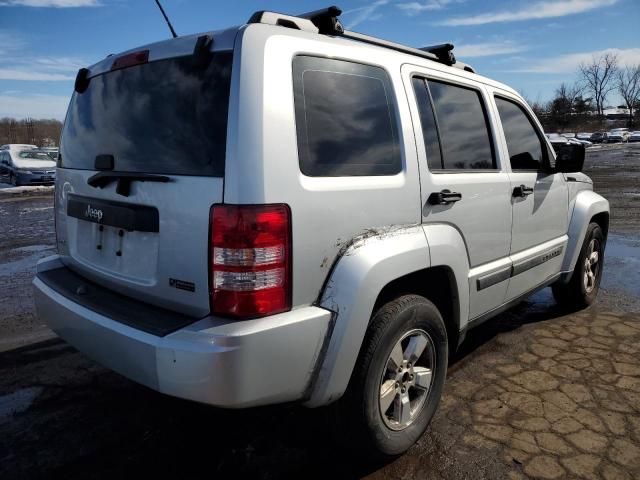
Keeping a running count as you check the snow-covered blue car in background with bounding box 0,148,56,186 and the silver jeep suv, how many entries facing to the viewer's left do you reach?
0

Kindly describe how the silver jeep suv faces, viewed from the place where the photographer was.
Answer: facing away from the viewer and to the right of the viewer

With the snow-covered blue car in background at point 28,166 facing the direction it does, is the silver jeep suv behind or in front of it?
in front

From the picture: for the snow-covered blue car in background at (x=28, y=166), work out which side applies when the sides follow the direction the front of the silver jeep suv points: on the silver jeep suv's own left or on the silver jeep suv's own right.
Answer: on the silver jeep suv's own left

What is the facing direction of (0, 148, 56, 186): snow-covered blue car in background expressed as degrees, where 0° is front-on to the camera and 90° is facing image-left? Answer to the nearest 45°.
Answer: approximately 315°
